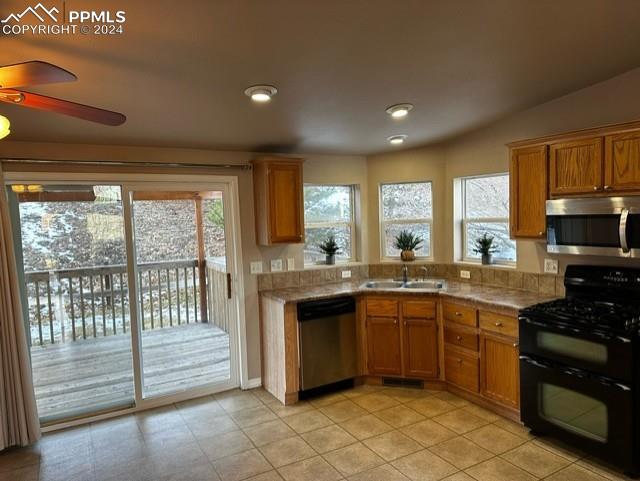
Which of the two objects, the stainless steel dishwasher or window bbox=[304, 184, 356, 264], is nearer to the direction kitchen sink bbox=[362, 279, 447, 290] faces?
the stainless steel dishwasher

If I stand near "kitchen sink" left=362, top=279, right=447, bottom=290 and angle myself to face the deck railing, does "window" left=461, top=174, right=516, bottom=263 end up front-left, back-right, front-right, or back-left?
back-left

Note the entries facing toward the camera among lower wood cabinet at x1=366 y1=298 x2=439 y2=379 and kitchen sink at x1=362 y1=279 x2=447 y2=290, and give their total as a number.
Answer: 2

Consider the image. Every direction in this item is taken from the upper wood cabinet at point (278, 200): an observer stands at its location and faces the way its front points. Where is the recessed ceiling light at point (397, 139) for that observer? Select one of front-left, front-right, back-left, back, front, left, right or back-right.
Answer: front-left

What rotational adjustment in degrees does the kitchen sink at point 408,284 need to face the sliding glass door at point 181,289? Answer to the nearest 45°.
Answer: approximately 90° to its right

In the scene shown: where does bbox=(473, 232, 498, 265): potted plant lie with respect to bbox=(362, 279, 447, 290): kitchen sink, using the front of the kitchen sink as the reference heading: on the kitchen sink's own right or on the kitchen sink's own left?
on the kitchen sink's own left

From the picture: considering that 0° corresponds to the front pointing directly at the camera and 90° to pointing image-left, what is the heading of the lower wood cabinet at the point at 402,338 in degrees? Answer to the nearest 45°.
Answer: approximately 0°

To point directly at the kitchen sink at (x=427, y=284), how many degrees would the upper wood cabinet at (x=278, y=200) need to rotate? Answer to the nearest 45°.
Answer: approximately 45° to its left

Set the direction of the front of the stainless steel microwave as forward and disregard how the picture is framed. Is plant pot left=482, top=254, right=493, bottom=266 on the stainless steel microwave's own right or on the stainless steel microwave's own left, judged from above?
on the stainless steel microwave's own right

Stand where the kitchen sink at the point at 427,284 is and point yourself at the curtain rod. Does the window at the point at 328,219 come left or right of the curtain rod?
right

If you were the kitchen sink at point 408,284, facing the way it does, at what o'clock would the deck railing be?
The deck railing is roughly at 2 o'clock from the kitchen sink.

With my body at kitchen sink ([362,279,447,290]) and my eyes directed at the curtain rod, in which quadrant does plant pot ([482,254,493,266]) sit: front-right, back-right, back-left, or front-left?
back-left

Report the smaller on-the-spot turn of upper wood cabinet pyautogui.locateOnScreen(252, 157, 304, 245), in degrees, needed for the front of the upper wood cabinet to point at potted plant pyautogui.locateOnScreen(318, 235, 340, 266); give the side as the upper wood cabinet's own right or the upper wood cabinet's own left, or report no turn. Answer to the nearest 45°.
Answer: approximately 90° to the upper wood cabinet's own left
